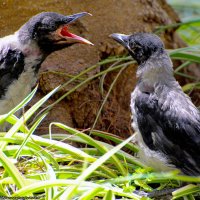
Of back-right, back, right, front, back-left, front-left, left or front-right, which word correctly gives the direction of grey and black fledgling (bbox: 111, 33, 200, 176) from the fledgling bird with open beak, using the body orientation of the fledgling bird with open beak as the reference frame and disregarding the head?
front-right

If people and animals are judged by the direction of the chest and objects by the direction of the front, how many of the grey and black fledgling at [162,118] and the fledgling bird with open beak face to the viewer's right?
1

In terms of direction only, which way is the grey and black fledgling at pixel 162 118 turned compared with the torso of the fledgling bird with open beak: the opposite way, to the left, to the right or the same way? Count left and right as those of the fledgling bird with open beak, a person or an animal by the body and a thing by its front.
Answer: the opposite way

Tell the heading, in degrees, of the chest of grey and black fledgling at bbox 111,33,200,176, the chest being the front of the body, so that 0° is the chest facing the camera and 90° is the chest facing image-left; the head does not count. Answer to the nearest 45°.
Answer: approximately 90°

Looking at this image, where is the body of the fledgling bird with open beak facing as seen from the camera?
to the viewer's right

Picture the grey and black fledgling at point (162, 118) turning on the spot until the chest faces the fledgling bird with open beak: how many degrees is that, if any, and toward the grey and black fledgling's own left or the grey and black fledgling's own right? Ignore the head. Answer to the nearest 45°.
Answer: approximately 45° to the grey and black fledgling's own right
